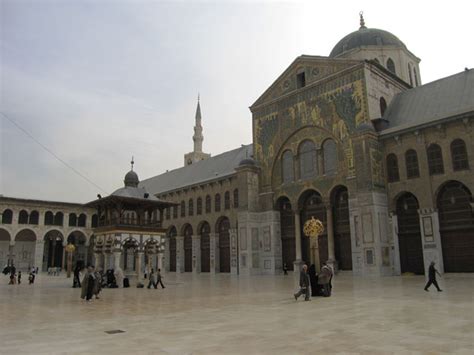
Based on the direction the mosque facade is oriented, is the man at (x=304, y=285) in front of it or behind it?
in front

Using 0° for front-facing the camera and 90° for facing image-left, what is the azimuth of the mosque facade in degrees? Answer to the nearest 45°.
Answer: approximately 45°
